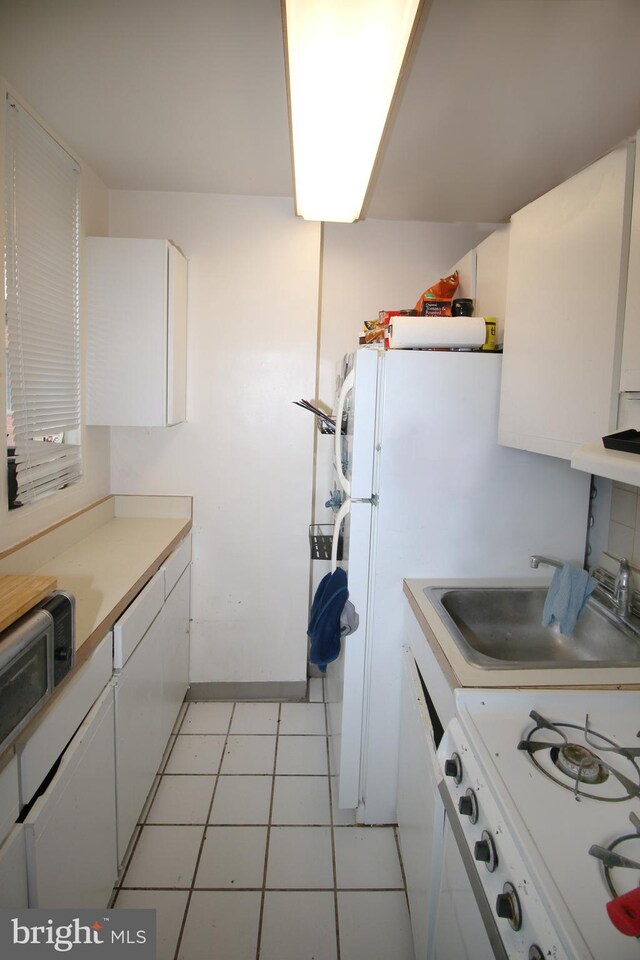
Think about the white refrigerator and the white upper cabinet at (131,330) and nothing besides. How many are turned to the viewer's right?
1

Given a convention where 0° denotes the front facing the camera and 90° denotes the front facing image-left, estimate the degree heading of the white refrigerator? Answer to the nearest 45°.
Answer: approximately 90°

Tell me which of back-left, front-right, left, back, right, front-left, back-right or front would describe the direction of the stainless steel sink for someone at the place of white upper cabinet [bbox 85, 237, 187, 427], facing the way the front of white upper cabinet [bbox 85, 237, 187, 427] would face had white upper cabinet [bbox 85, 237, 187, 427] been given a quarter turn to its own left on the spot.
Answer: back-right

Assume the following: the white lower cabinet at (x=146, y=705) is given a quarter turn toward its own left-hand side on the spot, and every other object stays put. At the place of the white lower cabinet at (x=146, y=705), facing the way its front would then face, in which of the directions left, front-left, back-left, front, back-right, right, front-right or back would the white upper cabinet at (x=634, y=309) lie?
back-right

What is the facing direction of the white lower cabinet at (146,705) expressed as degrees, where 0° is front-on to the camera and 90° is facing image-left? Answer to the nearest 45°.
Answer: approximately 270°

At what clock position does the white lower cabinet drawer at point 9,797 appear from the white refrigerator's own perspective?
The white lower cabinet drawer is roughly at 10 o'clock from the white refrigerator.

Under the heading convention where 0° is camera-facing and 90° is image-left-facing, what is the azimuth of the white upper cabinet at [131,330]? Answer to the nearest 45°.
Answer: approximately 270°

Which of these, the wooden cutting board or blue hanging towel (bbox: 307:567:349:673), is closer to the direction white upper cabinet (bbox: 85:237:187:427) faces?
the blue hanging towel

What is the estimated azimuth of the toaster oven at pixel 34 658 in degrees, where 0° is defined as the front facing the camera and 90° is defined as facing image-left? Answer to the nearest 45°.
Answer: approximately 315°

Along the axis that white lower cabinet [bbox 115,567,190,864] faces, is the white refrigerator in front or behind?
in front
